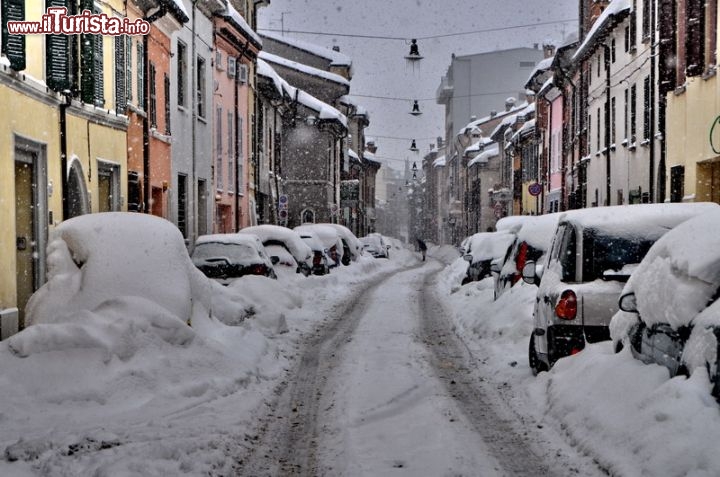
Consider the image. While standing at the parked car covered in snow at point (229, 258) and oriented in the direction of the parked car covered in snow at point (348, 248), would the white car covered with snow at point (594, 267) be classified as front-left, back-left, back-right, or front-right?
back-right

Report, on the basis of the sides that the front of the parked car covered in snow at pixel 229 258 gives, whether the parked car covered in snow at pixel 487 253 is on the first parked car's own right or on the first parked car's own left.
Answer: on the first parked car's own right

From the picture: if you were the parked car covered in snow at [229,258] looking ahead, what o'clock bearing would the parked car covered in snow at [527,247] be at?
the parked car covered in snow at [527,247] is roughly at 4 o'clock from the parked car covered in snow at [229,258].

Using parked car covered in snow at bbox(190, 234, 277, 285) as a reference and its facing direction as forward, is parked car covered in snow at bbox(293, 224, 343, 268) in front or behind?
in front

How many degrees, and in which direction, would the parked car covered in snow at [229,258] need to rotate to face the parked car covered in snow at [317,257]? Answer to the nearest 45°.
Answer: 0° — it already faces it

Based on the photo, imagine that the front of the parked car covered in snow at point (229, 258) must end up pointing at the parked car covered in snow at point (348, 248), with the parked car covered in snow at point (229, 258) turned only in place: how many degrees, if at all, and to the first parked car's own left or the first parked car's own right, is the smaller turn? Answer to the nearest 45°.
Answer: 0° — it already faces it

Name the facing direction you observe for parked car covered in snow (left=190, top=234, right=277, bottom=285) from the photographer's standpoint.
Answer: facing away from the viewer

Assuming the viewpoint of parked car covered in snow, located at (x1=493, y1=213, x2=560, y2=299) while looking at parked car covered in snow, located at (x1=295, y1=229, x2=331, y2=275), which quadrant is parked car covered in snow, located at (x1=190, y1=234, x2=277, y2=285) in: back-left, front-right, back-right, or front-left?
front-left
